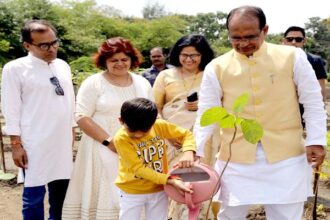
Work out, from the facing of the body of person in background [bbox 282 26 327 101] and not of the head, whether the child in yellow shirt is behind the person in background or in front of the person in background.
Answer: in front

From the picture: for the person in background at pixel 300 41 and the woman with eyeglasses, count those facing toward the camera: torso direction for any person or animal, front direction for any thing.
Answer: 2

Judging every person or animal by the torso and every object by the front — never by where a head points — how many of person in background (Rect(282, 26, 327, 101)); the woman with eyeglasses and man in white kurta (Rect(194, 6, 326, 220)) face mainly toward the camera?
3

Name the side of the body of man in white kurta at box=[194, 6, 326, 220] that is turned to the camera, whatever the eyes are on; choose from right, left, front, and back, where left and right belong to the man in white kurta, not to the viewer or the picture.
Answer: front

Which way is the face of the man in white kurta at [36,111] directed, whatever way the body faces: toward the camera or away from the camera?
toward the camera

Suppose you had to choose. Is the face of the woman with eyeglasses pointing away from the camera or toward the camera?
toward the camera

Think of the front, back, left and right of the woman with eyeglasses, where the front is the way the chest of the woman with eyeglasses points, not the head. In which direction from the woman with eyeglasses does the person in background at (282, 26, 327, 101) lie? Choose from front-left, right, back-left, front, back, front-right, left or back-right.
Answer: back-left

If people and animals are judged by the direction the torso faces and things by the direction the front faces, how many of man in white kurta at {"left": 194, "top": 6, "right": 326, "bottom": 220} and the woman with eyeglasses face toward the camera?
2

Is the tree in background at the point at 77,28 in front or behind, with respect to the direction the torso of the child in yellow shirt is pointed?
behind

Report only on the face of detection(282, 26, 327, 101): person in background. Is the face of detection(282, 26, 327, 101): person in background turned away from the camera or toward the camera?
toward the camera

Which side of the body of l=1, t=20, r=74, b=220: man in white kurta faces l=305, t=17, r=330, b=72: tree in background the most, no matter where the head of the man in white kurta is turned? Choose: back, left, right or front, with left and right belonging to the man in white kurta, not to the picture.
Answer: left

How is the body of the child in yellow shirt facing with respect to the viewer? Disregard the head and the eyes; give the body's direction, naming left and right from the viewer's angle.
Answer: facing the viewer and to the right of the viewer

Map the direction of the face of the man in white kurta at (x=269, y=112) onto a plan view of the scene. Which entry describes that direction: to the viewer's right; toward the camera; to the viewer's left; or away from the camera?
toward the camera

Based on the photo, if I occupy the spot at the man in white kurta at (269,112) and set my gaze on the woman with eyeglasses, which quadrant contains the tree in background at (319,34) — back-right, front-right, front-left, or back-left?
front-right

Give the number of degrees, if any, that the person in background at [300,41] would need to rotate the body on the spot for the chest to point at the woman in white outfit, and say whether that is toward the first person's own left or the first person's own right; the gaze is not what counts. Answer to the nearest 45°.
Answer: approximately 45° to the first person's own right

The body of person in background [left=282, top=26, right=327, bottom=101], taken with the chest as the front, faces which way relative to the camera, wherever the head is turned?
toward the camera

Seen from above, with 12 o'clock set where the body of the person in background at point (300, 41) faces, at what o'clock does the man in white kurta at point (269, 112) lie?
The man in white kurta is roughly at 12 o'clock from the person in background.
